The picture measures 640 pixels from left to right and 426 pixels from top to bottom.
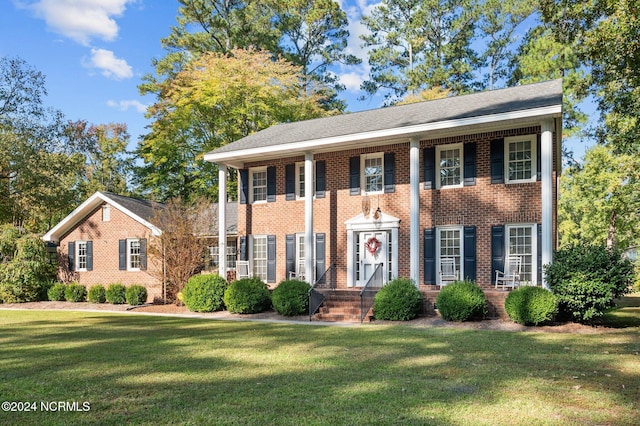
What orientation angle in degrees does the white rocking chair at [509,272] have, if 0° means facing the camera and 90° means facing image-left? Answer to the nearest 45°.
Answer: approximately 45°

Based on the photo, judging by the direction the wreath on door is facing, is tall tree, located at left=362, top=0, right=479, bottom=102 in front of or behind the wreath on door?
behind

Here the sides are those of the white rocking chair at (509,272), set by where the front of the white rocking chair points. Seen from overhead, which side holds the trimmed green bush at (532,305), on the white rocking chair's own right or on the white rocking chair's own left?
on the white rocking chair's own left

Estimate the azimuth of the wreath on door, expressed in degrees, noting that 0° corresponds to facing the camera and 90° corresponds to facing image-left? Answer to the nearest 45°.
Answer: approximately 0°
